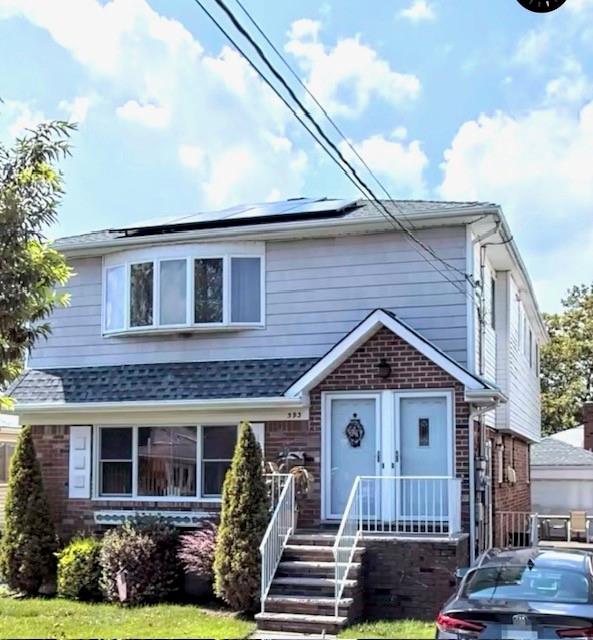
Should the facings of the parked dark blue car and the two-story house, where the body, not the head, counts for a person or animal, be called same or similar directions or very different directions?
very different directions

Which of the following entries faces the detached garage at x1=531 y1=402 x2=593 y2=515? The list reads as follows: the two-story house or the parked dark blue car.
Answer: the parked dark blue car

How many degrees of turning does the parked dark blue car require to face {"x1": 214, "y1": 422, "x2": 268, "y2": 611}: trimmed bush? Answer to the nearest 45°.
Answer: approximately 45° to its left

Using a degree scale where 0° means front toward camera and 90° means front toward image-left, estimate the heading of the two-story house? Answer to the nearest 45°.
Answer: approximately 0°

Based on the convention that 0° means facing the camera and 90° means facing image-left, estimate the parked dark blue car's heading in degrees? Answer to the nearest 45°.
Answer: approximately 180°

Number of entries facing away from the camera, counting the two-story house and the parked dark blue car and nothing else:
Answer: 1
